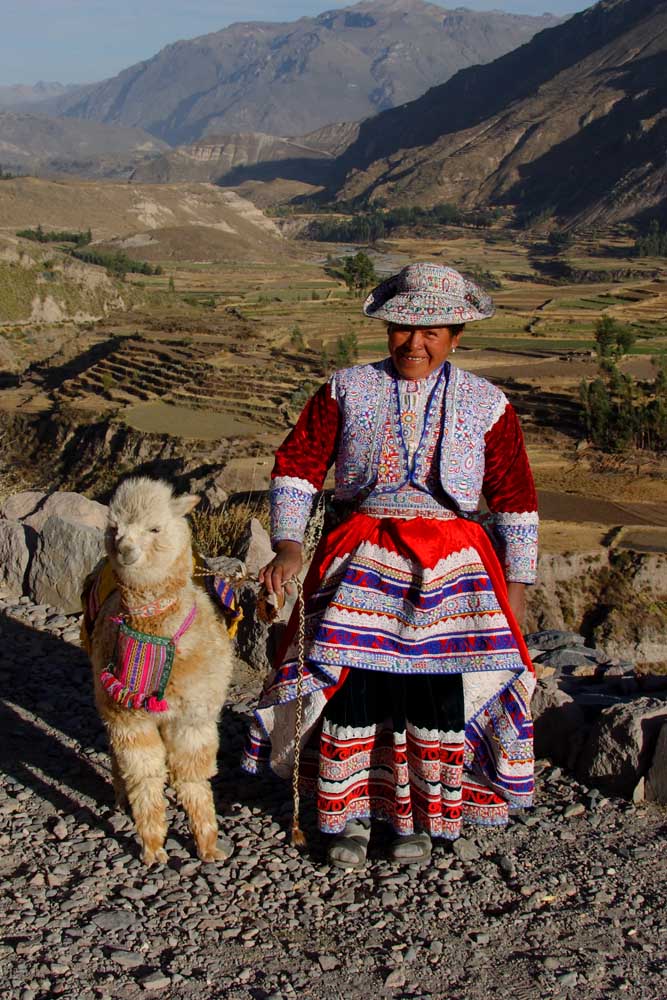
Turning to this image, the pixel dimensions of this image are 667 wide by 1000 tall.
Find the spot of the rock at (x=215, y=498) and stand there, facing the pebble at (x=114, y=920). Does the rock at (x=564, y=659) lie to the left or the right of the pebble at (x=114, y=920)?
left

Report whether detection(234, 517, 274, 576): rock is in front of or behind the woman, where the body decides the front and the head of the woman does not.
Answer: behind

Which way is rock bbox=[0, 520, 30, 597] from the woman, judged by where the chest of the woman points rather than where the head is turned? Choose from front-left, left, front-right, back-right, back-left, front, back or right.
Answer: back-right

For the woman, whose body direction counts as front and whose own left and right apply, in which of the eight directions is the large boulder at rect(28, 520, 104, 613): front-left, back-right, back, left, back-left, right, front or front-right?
back-right

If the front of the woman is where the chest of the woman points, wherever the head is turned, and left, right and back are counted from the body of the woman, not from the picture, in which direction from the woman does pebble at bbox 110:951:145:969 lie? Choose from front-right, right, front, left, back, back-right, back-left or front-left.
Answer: front-right

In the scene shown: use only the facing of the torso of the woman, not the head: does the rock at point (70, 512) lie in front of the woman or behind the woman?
behind

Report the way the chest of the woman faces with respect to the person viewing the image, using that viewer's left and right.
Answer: facing the viewer

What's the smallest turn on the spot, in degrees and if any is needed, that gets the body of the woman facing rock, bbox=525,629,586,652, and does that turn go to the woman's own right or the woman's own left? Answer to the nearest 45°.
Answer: approximately 180°

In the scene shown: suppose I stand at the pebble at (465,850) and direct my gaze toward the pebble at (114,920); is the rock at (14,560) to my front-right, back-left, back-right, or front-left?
front-right
